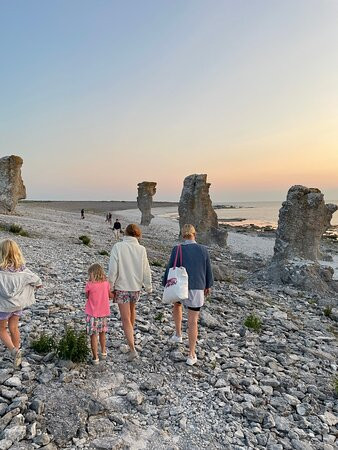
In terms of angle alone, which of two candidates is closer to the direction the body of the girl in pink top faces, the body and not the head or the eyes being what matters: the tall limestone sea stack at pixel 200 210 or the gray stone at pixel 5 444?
the tall limestone sea stack

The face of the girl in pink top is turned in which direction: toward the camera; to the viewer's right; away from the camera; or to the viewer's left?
away from the camera

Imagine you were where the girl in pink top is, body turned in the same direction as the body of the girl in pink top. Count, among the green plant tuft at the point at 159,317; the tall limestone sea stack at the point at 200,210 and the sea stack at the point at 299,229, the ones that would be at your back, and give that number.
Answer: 0

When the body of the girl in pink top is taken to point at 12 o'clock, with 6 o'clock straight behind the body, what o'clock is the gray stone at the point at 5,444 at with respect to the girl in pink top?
The gray stone is roughly at 7 o'clock from the girl in pink top.

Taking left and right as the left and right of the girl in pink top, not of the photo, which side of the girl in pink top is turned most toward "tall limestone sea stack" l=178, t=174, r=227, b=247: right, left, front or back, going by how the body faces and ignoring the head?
front

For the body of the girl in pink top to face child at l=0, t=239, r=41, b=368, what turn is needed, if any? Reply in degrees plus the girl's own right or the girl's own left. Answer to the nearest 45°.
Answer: approximately 90° to the girl's own left

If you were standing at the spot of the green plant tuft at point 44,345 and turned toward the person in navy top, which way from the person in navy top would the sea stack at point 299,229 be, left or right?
left

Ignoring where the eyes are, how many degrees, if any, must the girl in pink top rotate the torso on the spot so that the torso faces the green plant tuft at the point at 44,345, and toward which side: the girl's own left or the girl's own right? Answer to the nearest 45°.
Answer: approximately 90° to the girl's own left

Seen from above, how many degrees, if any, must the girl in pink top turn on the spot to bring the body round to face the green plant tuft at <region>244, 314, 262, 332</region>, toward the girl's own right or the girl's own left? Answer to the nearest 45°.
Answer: approximately 45° to the girl's own right

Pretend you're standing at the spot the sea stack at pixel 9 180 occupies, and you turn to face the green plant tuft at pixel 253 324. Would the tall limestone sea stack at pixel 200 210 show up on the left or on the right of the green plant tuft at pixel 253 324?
left

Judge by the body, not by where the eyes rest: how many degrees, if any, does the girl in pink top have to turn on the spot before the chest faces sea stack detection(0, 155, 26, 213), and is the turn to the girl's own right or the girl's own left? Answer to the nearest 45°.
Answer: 0° — they already face it

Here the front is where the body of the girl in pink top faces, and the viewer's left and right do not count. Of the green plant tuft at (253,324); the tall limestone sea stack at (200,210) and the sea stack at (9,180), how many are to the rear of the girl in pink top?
0

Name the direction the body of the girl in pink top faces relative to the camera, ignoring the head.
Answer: away from the camera

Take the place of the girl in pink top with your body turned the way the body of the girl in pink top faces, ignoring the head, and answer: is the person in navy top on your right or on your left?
on your right

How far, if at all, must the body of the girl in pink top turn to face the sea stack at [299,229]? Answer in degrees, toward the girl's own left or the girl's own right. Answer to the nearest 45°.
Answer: approximately 45° to the girl's own right

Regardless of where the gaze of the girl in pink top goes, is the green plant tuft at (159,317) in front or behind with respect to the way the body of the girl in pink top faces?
in front

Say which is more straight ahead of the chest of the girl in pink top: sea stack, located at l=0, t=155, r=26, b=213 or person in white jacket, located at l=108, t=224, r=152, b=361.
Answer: the sea stack

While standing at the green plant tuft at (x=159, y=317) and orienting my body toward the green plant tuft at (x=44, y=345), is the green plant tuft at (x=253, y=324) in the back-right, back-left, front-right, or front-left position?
back-left
